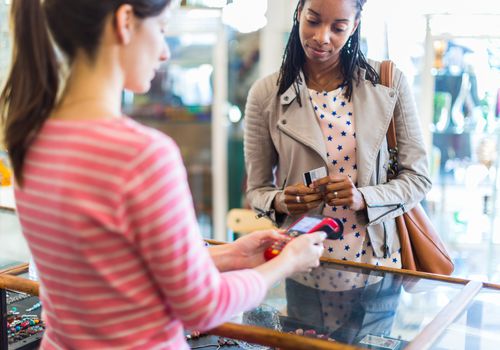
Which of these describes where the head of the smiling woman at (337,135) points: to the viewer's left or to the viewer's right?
to the viewer's left

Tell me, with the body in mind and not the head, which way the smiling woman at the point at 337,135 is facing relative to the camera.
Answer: toward the camera

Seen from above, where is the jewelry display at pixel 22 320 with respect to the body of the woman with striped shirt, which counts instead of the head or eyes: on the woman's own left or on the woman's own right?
on the woman's own left

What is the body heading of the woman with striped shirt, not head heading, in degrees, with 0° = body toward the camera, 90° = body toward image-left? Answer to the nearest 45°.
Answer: approximately 225°

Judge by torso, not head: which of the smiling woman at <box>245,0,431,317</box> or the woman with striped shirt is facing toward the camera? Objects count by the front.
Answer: the smiling woman

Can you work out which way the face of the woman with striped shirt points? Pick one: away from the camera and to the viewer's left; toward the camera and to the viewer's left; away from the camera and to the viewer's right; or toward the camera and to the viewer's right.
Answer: away from the camera and to the viewer's right

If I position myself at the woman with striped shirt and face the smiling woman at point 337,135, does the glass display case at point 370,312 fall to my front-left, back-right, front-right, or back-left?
front-right

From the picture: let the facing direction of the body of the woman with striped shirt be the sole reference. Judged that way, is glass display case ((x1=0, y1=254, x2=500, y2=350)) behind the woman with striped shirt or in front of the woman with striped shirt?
in front

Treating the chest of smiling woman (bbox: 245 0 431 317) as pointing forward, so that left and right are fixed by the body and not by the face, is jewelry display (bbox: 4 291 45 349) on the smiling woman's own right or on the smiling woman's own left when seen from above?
on the smiling woman's own right

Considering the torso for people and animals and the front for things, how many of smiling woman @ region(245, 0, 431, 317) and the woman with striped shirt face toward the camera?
1

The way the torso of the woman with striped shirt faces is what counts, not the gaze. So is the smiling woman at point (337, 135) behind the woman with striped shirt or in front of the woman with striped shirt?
in front

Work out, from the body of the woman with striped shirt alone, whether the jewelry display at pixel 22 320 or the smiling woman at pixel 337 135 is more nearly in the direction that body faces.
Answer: the smiling woman

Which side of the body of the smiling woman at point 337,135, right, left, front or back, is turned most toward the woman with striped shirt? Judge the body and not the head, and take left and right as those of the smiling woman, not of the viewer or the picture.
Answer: front
